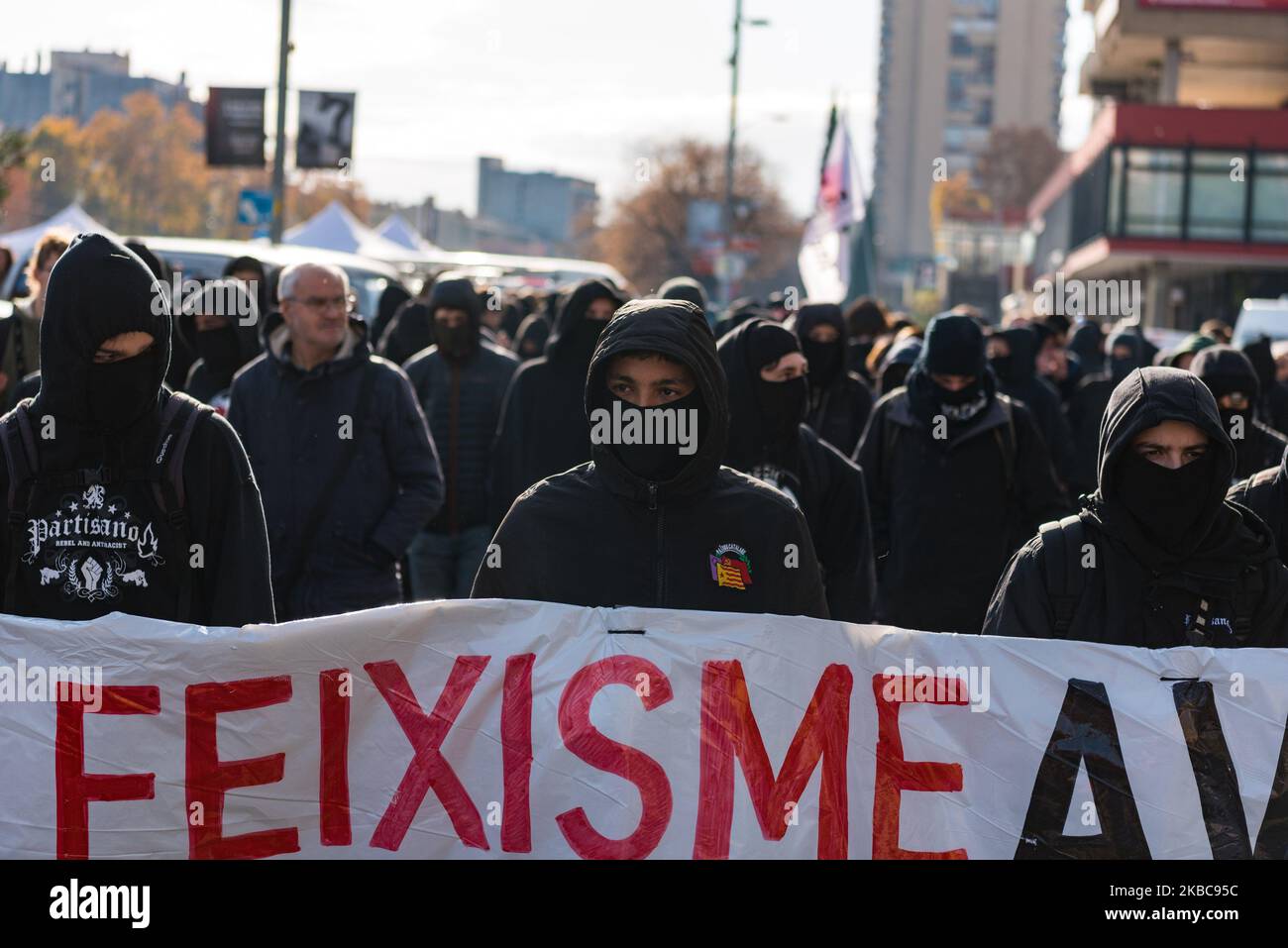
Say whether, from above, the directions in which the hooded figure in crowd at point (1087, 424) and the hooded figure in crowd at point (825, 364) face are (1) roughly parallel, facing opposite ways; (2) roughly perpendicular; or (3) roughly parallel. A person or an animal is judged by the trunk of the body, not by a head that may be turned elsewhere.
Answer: roughly parallel

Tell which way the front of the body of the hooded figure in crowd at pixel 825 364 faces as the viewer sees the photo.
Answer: toward the camera

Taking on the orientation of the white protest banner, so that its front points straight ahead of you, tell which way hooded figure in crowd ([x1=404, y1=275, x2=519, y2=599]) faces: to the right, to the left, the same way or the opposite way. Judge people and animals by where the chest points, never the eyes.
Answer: the same way

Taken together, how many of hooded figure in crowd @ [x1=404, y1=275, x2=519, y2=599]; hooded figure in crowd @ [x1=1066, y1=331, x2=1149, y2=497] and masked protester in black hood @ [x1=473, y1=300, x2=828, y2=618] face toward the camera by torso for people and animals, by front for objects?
3

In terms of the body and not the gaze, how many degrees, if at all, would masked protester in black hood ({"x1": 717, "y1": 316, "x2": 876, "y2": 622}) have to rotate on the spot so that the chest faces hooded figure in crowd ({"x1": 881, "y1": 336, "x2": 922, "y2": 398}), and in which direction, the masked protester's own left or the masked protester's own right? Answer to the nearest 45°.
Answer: approximately 135° to the masked protester's own left

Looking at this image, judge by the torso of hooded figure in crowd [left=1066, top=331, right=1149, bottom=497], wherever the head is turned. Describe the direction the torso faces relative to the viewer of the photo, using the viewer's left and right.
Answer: facing the viewer

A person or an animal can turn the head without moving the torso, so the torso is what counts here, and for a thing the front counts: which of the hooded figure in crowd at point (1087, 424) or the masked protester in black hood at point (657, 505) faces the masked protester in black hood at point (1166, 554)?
the hooded figure in crowd

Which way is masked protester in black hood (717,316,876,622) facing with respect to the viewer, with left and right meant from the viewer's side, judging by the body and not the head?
facing the viewer and to the right of the viewer

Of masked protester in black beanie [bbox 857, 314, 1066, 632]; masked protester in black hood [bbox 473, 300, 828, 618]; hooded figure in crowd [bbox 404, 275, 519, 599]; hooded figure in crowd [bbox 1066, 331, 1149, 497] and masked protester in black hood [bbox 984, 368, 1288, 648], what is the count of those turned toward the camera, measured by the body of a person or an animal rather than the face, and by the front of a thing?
5

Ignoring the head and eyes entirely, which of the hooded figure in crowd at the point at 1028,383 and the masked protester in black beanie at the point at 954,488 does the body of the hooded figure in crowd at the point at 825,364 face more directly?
the masked protester in black beanie

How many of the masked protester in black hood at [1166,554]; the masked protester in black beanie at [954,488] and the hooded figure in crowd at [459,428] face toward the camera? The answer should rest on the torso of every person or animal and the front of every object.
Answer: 3

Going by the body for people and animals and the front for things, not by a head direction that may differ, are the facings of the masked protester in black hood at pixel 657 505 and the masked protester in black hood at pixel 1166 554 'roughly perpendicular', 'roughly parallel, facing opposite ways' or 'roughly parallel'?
roughly parallel

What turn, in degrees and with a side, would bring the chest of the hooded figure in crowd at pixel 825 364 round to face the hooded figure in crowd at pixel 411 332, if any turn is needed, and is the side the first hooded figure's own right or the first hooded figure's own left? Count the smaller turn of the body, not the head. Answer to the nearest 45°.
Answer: approximately 135° to the first hooded figure's own right

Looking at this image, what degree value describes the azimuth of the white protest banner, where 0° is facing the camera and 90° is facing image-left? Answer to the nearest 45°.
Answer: approximately 0°

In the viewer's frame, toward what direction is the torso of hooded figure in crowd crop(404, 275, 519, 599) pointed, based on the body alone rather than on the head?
toward the camera
